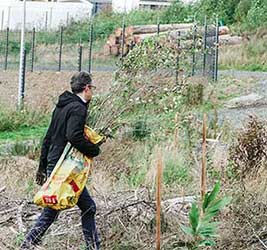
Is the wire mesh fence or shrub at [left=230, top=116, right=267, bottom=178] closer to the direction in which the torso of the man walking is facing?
the shrub

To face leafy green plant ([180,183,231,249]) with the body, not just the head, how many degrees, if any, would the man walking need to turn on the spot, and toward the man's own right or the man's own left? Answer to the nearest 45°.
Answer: approximately 45° to the man's own right

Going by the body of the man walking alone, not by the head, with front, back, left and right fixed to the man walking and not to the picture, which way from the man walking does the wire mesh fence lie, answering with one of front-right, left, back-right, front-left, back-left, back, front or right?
left

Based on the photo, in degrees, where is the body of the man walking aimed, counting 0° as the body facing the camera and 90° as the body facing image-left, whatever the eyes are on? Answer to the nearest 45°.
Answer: approximately 270°

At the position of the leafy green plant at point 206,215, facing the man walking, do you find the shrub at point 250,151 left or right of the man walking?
right

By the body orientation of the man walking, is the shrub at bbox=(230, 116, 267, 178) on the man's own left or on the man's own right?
on the man's own left
